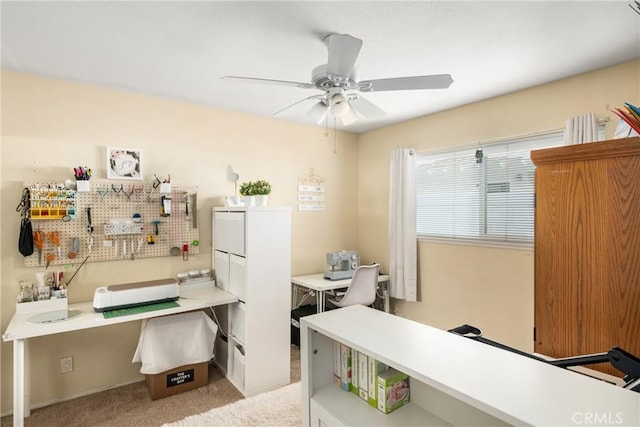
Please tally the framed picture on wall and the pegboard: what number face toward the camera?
2

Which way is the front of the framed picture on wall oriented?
toward the camera

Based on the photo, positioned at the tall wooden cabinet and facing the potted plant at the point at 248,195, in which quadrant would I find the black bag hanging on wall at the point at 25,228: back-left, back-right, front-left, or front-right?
front-left

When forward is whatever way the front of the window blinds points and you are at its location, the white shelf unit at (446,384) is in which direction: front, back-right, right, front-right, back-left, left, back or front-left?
front-left

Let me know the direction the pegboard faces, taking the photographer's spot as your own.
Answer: facing the viewer

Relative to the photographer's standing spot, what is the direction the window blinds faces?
facing the viewer and to the left of the viewer

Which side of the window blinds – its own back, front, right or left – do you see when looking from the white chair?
front

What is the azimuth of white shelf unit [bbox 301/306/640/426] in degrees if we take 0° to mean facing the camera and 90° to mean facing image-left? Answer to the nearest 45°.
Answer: approximately 45°

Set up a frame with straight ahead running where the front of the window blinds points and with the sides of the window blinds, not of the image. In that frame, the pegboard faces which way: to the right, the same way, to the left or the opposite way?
to the left

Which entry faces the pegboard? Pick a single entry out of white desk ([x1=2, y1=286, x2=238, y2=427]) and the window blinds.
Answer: the window blinds
